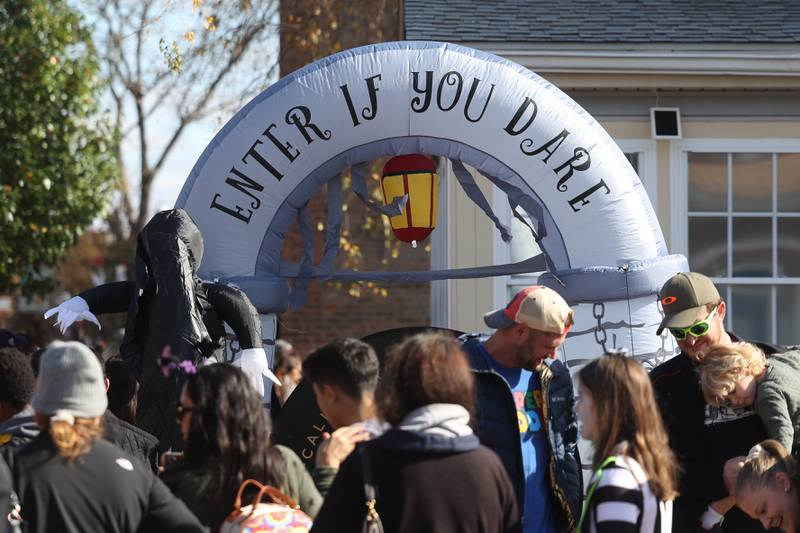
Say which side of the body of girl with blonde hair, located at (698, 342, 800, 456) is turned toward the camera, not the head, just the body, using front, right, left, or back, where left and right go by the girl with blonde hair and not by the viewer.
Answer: left

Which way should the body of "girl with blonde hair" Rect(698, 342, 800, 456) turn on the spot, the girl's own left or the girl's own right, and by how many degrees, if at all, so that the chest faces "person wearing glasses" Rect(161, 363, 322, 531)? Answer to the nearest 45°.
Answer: approximately 45° to the girl's own left
